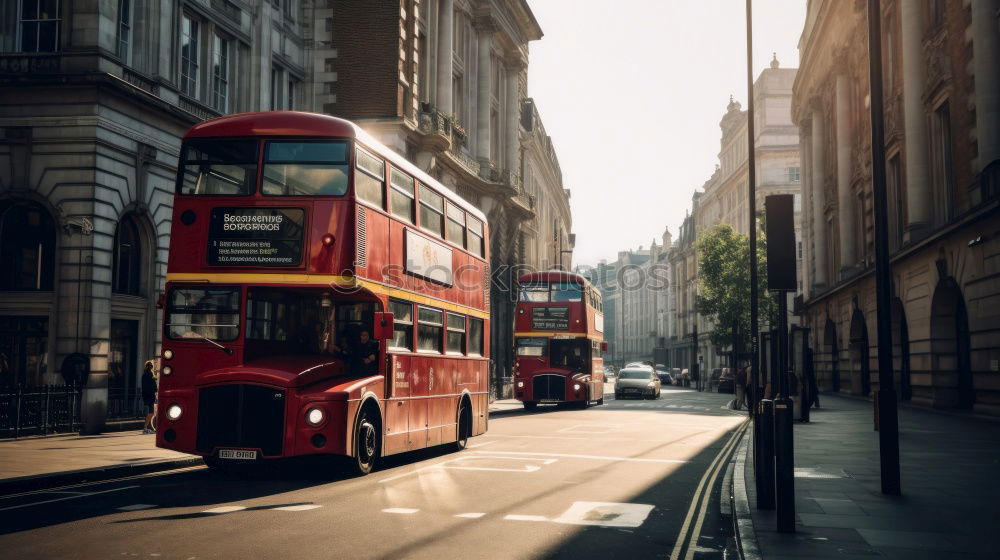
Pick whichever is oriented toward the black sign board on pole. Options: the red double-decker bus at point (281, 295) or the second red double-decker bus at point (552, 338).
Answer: the second red double-decker bus

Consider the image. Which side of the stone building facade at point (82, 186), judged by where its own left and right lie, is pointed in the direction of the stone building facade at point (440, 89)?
left

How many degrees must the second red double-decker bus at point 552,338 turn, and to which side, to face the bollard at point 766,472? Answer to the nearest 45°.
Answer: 0° — it already faces it

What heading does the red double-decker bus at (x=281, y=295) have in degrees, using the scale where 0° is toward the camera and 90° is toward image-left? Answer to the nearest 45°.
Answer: approximately 45°

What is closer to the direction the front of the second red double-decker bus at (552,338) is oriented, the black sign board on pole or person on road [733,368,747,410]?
the black sign board on pole

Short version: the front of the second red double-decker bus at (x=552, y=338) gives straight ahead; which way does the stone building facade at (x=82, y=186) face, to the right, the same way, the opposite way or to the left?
to the left

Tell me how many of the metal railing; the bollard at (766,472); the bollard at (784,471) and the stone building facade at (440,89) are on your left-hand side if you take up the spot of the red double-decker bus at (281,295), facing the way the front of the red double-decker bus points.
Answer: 2

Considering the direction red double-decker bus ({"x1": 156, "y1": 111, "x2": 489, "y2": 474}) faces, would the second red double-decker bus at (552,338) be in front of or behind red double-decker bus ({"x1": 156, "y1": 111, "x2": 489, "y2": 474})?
behind

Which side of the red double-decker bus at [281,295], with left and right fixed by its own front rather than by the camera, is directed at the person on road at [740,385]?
back

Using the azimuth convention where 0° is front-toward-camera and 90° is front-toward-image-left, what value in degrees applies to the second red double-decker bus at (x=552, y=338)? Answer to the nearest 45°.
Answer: approximately 0°

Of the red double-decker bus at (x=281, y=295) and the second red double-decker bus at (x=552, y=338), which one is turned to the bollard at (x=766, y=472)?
the second red double-decker bus

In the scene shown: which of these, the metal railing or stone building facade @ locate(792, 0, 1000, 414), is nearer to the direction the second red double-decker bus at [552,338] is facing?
the metal railing

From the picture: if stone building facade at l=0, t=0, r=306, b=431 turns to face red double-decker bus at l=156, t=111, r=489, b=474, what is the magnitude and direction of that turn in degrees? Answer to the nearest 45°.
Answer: approximately 45° to its right
